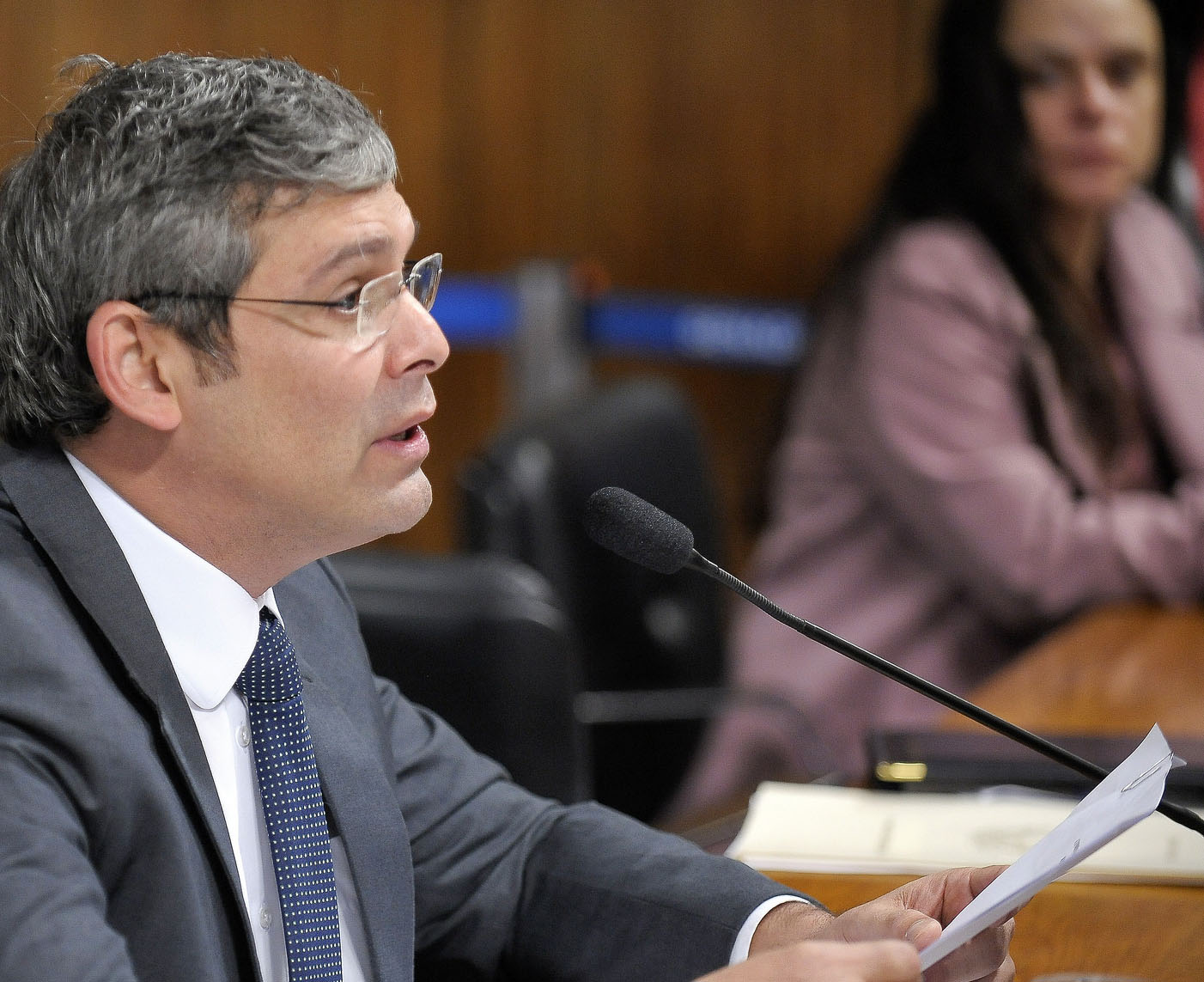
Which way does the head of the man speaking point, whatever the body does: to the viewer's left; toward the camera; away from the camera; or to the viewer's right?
to the viewer's right

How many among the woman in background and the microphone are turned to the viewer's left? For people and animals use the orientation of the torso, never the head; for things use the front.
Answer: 1

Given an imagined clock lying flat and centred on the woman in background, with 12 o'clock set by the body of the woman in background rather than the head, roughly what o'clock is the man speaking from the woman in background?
The man speaking is roughly at 2 o'clock from the woman in background.

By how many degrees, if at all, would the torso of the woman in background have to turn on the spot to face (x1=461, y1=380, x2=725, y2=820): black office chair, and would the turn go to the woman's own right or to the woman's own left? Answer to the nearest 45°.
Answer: approximately 90° to the woman's own right

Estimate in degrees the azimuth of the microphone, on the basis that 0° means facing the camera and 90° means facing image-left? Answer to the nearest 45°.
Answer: approximately 90°

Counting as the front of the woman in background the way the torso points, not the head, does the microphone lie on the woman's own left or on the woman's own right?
on the woman's own right

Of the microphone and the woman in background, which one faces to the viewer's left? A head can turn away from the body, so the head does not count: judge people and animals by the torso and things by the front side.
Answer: the microphone

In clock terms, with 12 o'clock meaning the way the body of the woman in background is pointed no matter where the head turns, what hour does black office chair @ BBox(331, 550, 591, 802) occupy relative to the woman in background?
The black office chair is roughly at 2 o'clock from the woman in background.
